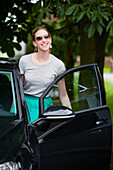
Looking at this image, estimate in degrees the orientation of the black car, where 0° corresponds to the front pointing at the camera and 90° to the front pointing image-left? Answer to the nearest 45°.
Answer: approximately 45°

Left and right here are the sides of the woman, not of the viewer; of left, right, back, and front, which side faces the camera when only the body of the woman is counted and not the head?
front
